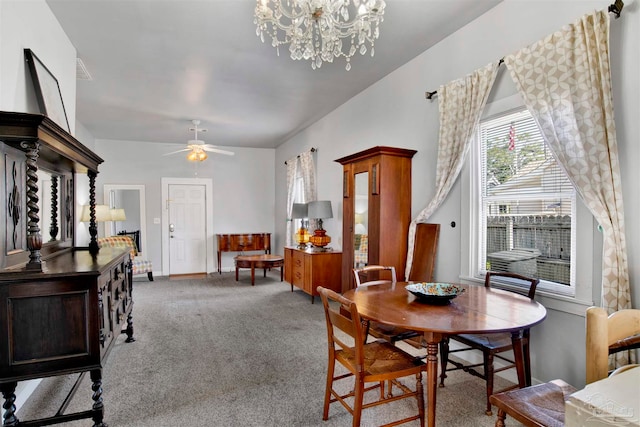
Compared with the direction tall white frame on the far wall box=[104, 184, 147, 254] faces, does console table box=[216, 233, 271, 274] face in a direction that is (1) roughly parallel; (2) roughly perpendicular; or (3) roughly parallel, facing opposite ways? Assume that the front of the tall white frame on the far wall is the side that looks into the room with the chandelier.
roughly parallel

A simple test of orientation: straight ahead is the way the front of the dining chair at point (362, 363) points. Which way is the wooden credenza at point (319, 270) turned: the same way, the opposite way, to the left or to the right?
the opposite way

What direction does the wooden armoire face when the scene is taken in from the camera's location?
facing the viewer and to the left of the viewer

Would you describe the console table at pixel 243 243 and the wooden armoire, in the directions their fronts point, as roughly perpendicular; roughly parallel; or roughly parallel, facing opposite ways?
roughly perpendicular

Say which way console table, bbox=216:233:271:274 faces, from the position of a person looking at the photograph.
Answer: facing the viewer

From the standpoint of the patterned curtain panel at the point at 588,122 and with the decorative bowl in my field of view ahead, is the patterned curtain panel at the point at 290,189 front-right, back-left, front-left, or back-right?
front-right

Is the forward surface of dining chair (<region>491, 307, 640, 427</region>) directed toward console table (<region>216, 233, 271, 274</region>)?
no

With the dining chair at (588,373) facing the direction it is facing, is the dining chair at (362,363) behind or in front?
in front

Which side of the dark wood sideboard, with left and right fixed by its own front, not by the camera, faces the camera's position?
right

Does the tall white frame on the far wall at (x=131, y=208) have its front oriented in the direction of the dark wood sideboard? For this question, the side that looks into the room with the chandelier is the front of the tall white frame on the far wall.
yes

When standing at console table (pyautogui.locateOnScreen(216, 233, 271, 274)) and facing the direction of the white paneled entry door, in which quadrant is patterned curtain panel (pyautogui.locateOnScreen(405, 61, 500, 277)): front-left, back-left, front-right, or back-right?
back-left

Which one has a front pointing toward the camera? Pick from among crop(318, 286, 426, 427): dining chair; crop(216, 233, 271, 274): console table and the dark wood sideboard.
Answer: the console table

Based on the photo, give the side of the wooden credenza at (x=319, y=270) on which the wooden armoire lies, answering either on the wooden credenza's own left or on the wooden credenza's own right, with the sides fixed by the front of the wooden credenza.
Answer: on the wooden credenza's own left

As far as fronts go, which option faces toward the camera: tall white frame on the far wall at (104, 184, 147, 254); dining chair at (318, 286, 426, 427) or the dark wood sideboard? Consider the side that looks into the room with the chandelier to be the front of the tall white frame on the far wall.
the tall white frame on the far wall

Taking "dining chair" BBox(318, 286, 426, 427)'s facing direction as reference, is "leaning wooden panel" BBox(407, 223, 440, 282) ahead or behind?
ahead

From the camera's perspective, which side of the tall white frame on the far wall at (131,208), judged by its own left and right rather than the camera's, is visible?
front

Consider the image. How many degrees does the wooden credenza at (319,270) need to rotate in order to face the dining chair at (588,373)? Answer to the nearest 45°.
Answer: approximately 45° to its left

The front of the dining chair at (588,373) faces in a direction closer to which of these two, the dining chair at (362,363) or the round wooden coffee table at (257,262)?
the dining chair

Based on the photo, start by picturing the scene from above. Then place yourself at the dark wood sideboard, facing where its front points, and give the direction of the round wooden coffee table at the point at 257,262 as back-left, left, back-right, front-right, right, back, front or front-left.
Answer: front-left
